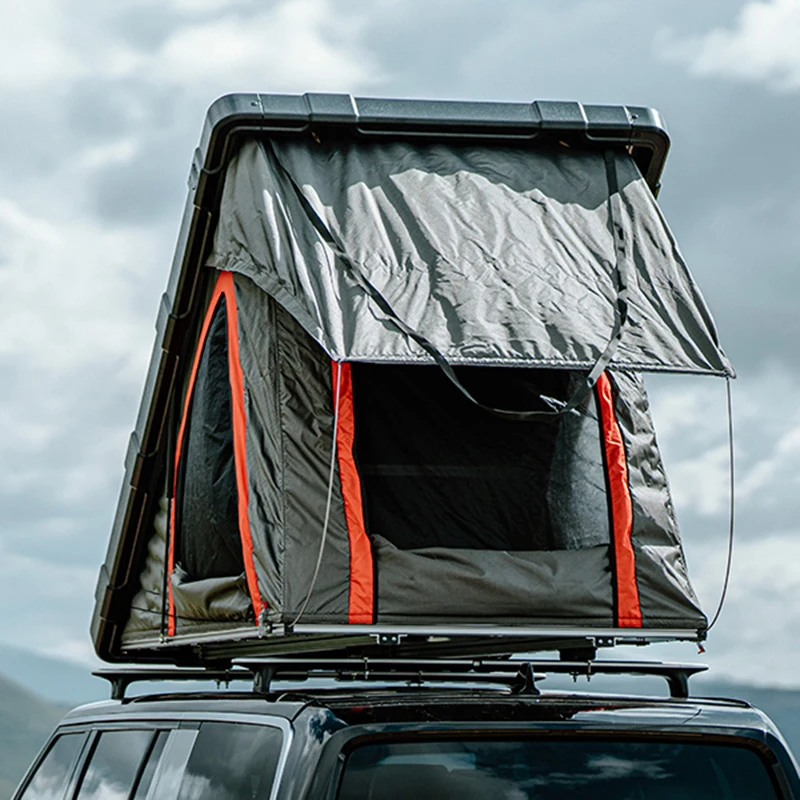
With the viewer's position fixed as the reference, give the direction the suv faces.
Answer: facing away from the viewer and to the left of the viewer

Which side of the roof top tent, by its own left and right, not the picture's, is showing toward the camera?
front
